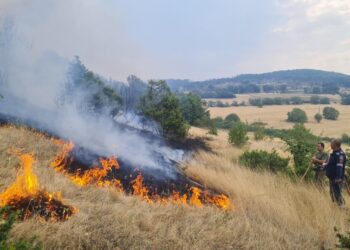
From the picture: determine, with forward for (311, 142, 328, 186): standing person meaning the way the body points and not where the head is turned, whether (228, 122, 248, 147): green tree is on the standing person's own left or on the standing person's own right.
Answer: on the standing person's own right

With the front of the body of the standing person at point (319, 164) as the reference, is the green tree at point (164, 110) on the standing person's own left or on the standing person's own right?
on the standing person's own right

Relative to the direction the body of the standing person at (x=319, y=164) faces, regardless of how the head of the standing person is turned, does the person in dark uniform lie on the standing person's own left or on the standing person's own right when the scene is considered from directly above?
on the standing person's own left

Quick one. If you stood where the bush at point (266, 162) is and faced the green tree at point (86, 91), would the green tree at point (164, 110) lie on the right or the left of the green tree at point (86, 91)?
right

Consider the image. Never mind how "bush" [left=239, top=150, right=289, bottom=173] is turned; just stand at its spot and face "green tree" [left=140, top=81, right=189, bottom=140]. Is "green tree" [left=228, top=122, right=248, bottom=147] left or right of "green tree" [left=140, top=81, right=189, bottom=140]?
right

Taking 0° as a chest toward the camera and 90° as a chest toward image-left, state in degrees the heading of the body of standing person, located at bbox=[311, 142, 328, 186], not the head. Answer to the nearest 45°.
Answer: approximately 45°
